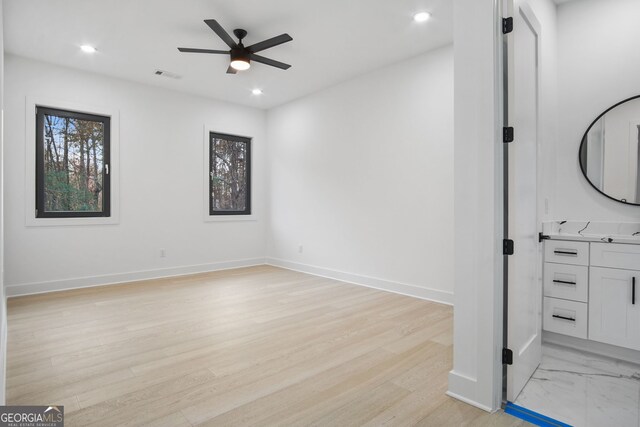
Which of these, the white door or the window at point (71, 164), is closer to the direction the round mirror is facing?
the white door

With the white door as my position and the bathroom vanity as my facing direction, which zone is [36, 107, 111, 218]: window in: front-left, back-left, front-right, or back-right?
back-left

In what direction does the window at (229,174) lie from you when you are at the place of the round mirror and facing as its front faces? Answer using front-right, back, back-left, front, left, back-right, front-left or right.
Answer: right

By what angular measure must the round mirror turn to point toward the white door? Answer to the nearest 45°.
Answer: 0° — it already faces it

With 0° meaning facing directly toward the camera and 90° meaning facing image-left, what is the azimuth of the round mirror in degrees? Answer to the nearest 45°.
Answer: approximately 0°

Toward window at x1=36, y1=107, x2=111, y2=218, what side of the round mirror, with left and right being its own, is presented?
right
